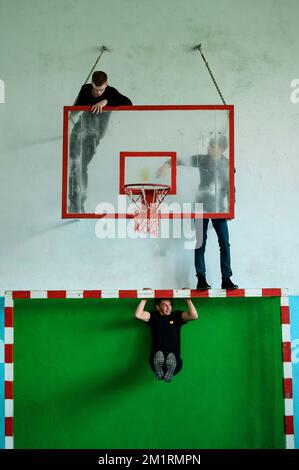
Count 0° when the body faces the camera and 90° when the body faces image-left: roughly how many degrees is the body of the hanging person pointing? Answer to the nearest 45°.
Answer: approximately 0°
